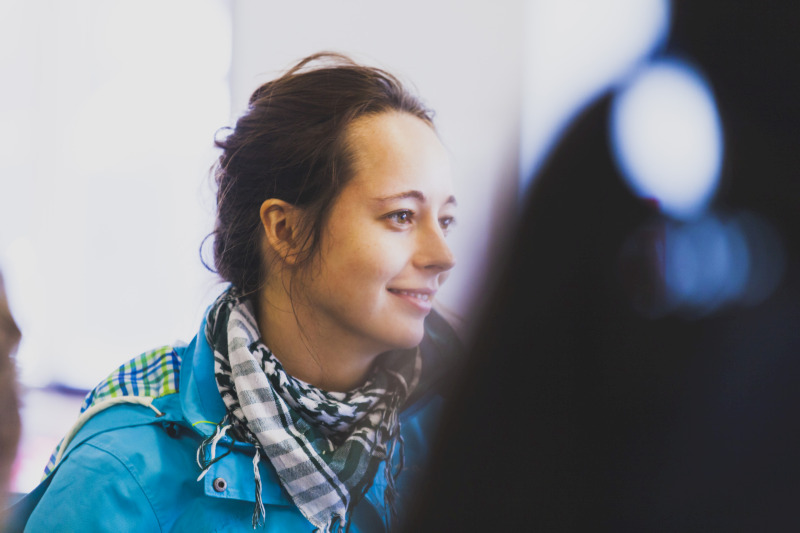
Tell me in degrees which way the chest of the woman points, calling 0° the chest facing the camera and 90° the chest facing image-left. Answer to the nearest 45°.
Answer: approximately 315°

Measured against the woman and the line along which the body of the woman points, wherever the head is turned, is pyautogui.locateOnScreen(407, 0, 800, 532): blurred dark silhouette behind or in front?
in front
